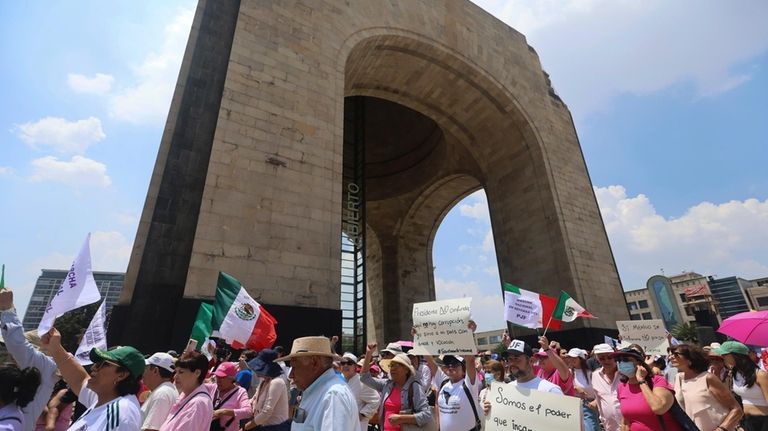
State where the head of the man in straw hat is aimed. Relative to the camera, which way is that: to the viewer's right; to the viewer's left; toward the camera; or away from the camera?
to the viewer's left

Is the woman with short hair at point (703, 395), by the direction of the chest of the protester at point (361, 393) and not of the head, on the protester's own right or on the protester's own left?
on the protester's own left

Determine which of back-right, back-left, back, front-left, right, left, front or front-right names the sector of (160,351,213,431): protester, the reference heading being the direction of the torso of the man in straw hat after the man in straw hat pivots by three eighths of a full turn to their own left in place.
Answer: back

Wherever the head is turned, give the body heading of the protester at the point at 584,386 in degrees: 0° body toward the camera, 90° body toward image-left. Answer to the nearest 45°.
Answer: approximately 45°

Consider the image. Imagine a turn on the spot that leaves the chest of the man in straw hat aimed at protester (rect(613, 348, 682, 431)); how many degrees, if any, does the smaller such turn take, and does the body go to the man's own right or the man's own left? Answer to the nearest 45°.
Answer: approximately 180°

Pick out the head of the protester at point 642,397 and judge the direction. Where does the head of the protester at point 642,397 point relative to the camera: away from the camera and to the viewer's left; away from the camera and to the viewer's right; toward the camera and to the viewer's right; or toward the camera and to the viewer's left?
toward the camera and to the viewer's left

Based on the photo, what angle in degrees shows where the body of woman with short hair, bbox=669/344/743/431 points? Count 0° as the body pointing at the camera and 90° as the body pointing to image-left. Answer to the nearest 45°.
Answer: approximately 45°
